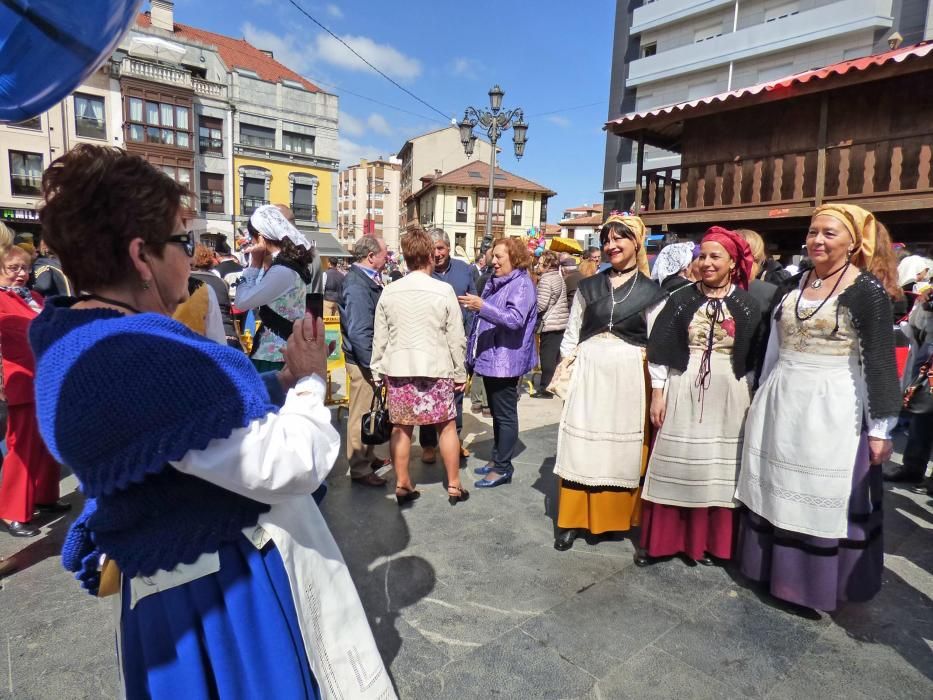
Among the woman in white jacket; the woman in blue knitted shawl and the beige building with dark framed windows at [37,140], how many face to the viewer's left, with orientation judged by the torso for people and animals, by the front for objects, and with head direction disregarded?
0

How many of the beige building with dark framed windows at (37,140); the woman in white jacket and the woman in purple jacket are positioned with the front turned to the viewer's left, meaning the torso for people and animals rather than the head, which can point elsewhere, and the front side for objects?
1

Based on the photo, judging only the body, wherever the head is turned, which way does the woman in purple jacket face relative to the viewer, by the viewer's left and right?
facing to the left of the viewer

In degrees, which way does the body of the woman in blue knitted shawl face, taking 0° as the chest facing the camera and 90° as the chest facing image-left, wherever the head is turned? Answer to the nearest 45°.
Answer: approximately 225°

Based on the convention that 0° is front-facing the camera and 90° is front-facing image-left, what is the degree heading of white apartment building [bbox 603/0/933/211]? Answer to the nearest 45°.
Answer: approximately 45°

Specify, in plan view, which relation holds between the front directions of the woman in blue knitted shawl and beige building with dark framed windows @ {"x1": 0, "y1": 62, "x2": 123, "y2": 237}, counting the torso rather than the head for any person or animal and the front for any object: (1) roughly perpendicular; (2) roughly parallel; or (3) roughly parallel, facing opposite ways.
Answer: roughly perpendicular

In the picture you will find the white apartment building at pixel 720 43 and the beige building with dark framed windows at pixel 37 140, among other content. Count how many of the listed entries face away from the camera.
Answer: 0

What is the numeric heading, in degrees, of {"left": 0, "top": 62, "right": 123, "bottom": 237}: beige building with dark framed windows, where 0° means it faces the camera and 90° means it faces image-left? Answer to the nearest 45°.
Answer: approximately 315°

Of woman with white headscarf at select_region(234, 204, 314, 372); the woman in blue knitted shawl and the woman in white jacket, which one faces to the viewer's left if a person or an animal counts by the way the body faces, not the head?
the woman with white headscarf

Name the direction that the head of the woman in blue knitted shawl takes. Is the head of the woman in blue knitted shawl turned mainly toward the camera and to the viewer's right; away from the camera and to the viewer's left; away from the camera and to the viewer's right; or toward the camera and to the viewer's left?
away from the camera and to the viewer's right

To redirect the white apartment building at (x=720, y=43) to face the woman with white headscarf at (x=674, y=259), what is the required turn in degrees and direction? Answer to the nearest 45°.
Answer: approximately 45° to its left

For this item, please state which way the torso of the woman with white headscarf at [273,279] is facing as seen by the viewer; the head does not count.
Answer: to the viewer's left

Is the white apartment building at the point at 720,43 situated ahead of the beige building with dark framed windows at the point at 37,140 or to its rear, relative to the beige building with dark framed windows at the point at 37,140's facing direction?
ahead

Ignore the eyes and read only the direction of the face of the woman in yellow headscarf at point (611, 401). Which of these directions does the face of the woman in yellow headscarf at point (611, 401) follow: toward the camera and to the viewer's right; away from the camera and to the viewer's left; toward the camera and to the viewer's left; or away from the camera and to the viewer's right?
toward the camera and to the viewer's left

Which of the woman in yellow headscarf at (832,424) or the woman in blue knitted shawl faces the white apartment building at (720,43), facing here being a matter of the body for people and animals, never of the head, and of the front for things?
the woman in blue knitted shawl

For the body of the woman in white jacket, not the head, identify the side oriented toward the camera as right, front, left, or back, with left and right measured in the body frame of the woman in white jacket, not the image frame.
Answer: back

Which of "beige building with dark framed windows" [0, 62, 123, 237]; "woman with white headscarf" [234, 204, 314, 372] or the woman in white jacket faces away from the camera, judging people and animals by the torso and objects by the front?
the woman in white jacket

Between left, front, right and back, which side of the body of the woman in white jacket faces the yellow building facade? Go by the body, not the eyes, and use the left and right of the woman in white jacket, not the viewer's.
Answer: front

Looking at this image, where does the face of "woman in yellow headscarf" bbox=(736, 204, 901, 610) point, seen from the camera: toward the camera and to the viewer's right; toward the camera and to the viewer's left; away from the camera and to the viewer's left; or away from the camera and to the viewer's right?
toward the camera and to the viewer's left

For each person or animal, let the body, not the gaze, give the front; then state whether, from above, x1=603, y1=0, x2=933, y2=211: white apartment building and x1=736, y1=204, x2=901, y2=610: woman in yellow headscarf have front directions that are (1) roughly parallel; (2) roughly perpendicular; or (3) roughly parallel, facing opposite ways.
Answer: roughly parallel

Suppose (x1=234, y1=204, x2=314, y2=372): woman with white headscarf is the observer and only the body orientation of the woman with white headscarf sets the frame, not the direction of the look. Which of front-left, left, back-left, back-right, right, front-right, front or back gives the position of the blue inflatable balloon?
left
